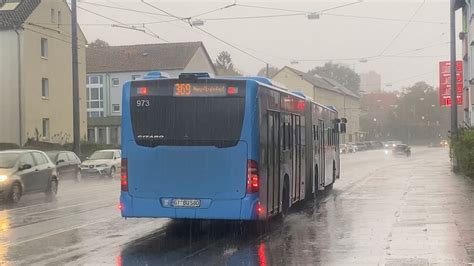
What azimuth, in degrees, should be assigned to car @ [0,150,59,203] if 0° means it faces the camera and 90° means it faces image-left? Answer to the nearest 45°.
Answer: approximately 45°

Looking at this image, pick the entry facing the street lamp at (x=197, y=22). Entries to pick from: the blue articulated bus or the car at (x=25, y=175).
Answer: the blue articulated bus

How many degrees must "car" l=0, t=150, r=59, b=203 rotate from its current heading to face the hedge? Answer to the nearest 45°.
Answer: approximately 135° to its left

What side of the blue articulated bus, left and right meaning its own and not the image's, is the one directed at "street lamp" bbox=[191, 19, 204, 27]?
front

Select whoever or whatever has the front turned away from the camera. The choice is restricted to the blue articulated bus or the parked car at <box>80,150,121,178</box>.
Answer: the blue articulated bus

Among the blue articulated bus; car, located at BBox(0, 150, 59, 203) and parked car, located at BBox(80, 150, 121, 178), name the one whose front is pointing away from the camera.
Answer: the blue articulated bus

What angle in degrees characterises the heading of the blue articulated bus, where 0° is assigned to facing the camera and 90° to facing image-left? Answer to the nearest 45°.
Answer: approximately 180°

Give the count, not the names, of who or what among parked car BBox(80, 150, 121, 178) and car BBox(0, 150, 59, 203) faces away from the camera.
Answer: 0

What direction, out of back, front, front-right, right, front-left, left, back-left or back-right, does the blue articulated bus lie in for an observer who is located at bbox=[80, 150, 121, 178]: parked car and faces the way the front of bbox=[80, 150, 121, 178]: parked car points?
front-left

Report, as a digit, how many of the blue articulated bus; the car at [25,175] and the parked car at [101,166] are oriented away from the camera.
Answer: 1
